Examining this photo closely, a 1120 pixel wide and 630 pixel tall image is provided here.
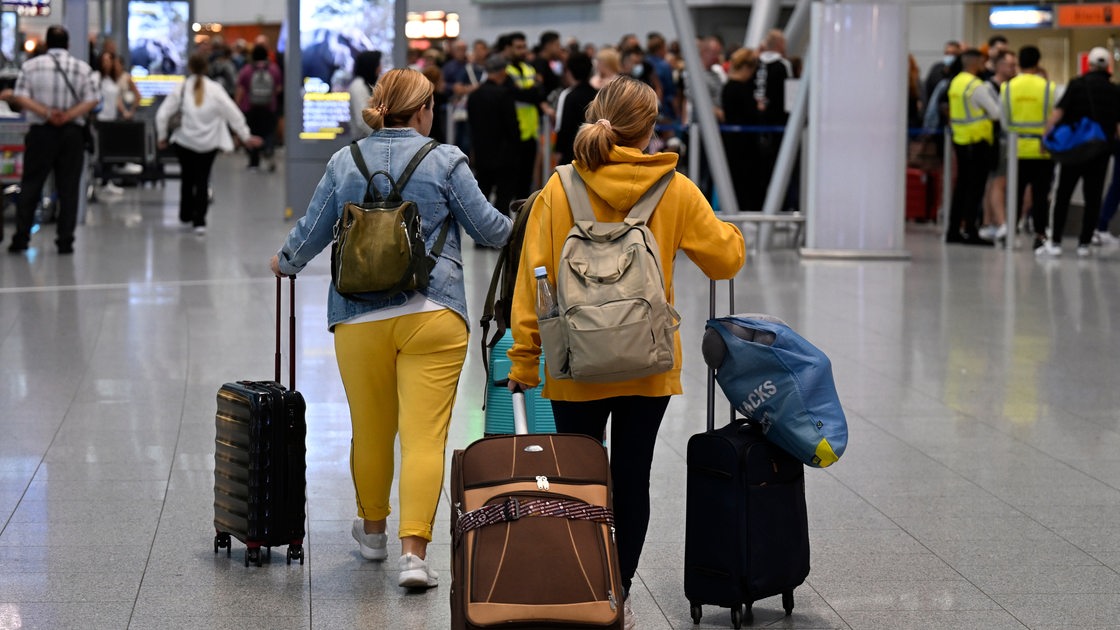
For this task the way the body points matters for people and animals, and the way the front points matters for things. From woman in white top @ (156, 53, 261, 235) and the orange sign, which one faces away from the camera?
the woman in white top

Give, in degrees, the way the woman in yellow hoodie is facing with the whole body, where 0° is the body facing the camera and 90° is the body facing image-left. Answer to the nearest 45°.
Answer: approximately 180°

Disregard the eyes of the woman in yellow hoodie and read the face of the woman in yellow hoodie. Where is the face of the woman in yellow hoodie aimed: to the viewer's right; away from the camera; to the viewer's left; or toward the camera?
away from the camera

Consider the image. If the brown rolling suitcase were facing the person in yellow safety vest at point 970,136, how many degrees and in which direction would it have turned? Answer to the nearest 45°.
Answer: approximately 180°

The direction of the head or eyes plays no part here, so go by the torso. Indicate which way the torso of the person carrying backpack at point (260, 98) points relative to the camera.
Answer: away from the camera

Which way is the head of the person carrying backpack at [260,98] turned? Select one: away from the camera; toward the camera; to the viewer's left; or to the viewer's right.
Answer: away from the camera

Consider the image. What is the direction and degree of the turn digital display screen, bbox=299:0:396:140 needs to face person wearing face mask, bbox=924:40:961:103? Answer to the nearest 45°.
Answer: approximately 90° to its left

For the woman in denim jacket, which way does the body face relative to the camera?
away from the camera

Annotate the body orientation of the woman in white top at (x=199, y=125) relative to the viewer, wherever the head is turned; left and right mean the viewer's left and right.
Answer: facing away from the viewer

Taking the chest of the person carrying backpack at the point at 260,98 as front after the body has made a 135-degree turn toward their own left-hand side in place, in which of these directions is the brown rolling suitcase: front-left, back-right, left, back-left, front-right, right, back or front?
front-left

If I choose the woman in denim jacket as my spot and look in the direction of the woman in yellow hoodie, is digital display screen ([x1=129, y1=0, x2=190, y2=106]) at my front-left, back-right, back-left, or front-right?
back-left
